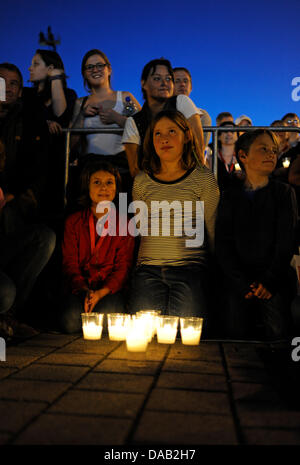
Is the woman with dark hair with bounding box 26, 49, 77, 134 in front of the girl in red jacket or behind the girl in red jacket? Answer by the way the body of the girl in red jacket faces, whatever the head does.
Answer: behind

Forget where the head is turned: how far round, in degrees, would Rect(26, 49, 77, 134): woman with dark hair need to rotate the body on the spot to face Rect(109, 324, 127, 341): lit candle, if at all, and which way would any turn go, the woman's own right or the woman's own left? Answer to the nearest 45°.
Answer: approximately 45° to the woman's own left

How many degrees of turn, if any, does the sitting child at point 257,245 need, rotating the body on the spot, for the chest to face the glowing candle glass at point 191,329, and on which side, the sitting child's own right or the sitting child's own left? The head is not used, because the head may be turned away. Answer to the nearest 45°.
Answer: approximately 45° to the sitting child's own right

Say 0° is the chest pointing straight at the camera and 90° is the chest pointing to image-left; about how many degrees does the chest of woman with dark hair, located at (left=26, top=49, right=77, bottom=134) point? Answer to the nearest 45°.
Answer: approximately 45°

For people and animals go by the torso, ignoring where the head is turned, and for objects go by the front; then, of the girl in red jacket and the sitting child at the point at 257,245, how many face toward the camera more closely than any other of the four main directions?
2

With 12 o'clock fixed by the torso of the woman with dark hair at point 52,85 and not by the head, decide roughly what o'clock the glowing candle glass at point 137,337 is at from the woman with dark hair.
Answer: The glowing candle glass is roughly at 10 o'clock from the woman with dark hair.

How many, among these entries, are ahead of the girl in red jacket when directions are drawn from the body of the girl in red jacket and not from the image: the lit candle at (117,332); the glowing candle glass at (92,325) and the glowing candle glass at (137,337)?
3

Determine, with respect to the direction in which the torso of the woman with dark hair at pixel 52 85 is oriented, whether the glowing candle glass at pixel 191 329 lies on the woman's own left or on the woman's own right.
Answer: on the woman's own left
